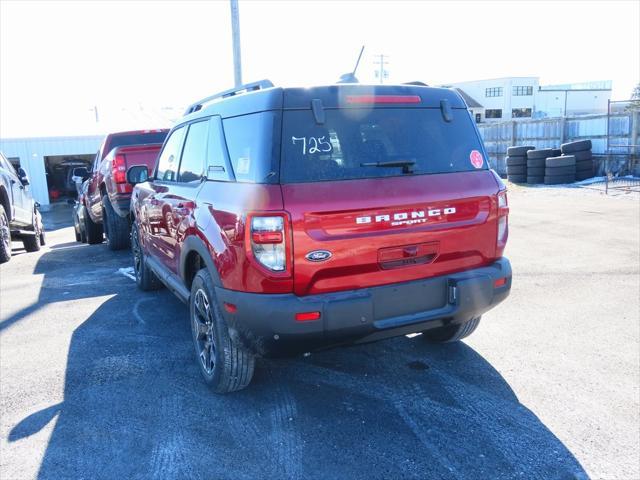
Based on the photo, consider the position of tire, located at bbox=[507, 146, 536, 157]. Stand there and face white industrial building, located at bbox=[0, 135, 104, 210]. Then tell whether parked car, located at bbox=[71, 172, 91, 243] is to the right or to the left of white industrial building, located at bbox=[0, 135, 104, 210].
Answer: left

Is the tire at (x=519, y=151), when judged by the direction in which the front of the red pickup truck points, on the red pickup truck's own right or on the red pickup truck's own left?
on the red pickup truck's own right

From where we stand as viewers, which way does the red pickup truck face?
facing away from the viewer and to the left of the viewer

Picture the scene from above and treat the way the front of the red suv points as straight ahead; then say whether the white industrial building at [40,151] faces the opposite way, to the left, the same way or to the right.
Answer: the opposite way

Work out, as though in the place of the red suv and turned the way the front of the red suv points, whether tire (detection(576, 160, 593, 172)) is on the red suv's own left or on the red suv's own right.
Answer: on the red suv's own right

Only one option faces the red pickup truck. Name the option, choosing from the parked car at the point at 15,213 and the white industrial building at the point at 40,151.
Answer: the white industrial building

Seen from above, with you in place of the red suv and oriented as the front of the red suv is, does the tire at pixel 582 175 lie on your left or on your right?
on your right

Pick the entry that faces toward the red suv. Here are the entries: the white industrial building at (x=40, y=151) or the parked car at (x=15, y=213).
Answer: the white industrial building

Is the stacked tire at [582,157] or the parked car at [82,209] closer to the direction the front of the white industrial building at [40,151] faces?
the parked car

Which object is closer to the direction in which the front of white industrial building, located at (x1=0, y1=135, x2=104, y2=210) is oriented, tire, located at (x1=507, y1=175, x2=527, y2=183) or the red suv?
the red suv

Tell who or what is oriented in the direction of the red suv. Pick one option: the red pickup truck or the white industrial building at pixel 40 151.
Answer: the white industrial building

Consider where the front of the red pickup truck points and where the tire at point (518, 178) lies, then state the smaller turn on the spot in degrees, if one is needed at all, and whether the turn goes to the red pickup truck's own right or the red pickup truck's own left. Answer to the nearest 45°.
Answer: approximately 90° to the red pickup truck's own right

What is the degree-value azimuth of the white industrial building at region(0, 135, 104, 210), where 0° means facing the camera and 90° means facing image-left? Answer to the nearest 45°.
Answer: approximately 0°

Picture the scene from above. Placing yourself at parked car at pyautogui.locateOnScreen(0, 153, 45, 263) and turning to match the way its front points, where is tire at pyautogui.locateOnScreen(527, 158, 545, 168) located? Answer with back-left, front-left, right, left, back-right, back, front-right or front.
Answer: front-right

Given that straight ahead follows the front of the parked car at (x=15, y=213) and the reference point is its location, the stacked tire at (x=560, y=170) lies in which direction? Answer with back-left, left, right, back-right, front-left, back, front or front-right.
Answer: front-right
